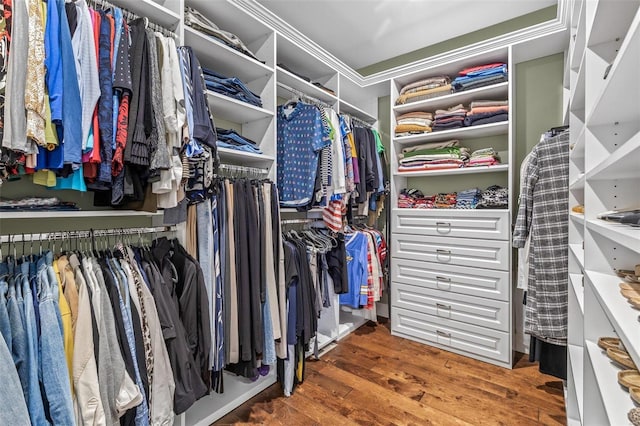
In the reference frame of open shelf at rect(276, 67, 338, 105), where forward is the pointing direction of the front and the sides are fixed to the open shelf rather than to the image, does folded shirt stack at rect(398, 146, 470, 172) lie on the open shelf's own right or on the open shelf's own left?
on the open shelf's own left

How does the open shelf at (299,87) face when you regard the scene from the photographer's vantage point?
facing the viewer and to the right of the viewer

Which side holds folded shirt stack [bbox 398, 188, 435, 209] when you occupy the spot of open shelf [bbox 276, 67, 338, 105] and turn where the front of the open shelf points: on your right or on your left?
on your left

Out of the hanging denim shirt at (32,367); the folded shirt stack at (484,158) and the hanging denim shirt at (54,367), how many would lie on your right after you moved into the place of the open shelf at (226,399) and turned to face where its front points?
2

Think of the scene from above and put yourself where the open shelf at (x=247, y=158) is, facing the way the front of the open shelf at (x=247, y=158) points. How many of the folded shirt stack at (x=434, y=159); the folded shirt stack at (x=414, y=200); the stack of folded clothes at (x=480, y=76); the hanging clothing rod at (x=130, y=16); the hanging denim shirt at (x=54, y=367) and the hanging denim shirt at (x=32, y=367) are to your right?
3

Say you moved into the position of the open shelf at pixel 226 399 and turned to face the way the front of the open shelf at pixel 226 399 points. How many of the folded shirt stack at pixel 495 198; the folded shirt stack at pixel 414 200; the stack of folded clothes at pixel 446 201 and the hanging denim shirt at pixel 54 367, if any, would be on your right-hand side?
1

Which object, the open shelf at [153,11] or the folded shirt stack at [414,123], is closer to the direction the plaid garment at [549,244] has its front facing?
the open shelf

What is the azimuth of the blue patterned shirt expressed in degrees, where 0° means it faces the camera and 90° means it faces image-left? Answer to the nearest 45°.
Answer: approximately 45°

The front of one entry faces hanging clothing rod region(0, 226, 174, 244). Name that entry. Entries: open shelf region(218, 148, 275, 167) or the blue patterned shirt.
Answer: the blue patterned shirt
